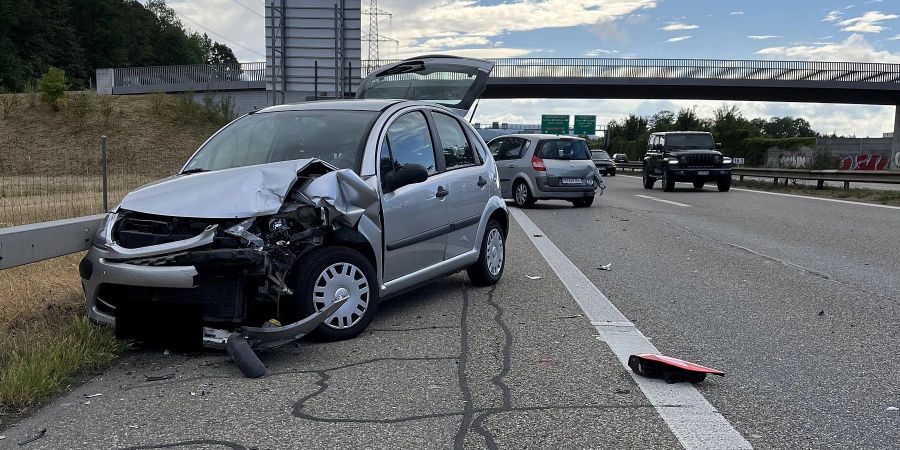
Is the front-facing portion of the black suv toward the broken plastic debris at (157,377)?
yes

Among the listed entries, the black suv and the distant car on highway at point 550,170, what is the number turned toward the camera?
1

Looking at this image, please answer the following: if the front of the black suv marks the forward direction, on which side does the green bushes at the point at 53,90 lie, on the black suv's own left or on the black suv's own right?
on the black suv's own right

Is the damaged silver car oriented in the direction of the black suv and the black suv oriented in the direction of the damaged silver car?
no

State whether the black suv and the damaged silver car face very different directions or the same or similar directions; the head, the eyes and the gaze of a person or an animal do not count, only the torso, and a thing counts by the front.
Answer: same or similar directions

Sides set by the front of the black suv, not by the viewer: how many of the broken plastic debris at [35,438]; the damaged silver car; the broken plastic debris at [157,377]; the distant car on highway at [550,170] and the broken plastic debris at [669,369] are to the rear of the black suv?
0

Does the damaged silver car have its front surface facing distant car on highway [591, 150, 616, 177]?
no

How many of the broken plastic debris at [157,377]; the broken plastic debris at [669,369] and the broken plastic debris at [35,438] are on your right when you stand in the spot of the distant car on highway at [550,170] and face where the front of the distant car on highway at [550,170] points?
0

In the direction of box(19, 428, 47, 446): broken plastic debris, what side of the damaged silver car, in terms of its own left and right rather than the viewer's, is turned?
front

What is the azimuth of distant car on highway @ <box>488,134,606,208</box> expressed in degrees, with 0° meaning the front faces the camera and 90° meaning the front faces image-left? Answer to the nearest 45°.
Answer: approximately 135°

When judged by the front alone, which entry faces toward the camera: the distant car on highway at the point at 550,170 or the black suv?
the black suv

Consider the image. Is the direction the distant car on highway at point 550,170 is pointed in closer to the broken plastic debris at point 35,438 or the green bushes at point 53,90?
the green bushes

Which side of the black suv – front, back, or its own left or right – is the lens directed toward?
front

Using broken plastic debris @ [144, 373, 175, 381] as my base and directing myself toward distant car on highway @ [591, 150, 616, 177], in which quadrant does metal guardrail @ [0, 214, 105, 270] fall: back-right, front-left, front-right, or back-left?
front-left

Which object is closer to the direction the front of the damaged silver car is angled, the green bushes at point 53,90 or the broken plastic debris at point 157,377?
the broken plastic debris

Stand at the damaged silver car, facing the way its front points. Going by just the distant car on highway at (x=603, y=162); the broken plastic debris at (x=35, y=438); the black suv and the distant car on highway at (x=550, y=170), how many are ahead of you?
1

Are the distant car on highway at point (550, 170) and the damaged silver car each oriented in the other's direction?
no

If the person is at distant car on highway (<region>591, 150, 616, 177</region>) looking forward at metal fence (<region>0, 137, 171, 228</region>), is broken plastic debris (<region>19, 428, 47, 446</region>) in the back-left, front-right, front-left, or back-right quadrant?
front-left

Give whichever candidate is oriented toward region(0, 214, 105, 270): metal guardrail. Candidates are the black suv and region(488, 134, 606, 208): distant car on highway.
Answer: the black suv

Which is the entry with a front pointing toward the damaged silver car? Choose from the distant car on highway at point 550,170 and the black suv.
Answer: the black suv

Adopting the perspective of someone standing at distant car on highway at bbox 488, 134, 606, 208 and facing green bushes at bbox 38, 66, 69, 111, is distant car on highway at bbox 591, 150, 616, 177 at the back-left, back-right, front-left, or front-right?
front-right

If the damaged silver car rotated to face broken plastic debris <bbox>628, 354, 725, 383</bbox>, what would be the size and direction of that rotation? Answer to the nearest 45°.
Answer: approximately 90° to its left

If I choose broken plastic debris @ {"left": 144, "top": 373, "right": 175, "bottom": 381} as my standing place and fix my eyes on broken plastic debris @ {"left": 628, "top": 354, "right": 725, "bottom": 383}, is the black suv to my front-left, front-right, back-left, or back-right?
front-left
